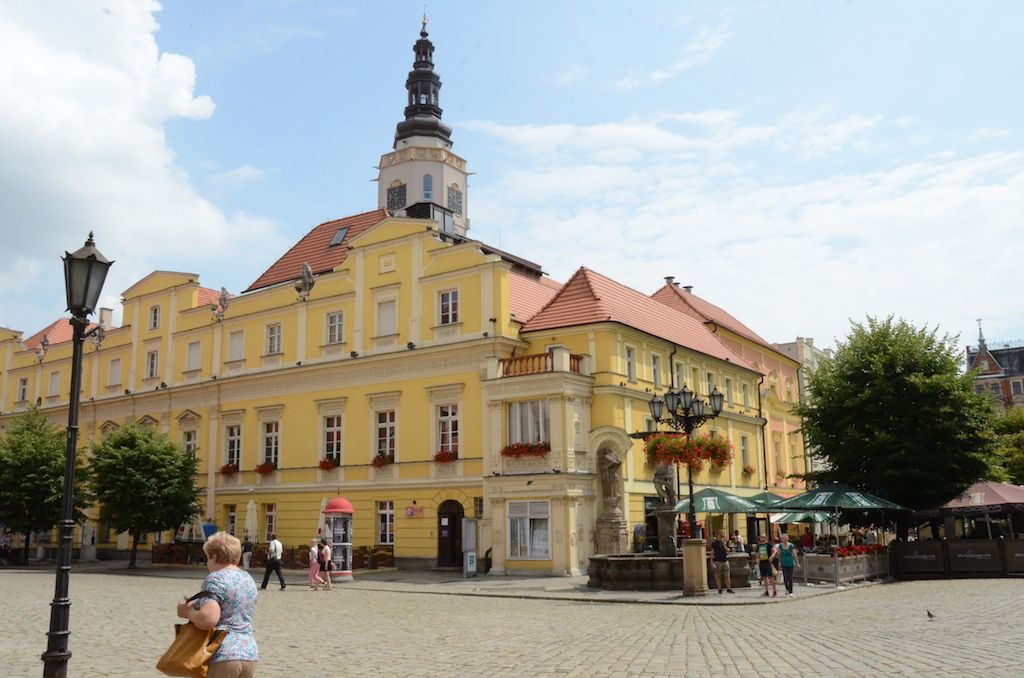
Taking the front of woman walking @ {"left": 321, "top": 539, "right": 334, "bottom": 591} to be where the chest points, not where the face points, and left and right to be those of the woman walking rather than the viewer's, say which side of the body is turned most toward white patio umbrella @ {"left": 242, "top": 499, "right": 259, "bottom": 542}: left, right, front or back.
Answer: right

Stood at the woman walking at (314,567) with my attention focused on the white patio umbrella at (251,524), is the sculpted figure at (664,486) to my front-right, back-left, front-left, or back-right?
back-right

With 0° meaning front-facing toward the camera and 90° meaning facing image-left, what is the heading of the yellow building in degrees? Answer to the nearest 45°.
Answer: approximately 45°

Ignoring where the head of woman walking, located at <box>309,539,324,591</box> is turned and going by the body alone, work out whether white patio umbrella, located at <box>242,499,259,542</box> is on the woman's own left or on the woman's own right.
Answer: on the woman's own right

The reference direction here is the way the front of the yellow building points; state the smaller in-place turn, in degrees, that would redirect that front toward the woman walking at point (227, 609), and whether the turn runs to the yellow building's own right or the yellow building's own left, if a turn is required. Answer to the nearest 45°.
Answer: approximately 45° to the yellow building's own left

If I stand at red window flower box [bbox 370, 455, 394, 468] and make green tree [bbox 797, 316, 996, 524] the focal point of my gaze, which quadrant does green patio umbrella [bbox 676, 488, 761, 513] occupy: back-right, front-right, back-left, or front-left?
front-right

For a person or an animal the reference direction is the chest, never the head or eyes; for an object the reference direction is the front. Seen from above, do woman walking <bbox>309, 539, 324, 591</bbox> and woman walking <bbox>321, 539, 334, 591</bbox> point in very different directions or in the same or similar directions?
same or similar directions

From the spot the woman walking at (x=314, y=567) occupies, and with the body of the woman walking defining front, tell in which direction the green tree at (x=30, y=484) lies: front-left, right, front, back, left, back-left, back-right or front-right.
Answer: front-right

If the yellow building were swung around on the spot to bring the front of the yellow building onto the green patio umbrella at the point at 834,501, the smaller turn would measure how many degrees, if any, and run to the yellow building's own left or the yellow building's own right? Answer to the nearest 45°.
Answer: approximately 90° to the yellow building's own left

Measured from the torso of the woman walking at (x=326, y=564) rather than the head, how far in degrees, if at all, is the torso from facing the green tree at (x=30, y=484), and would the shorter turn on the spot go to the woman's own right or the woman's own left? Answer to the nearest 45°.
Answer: approximately 45° to the woman's own right

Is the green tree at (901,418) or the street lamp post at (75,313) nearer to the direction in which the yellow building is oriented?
the street lamp post

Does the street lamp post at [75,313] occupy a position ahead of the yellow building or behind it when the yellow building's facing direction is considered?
ahead
